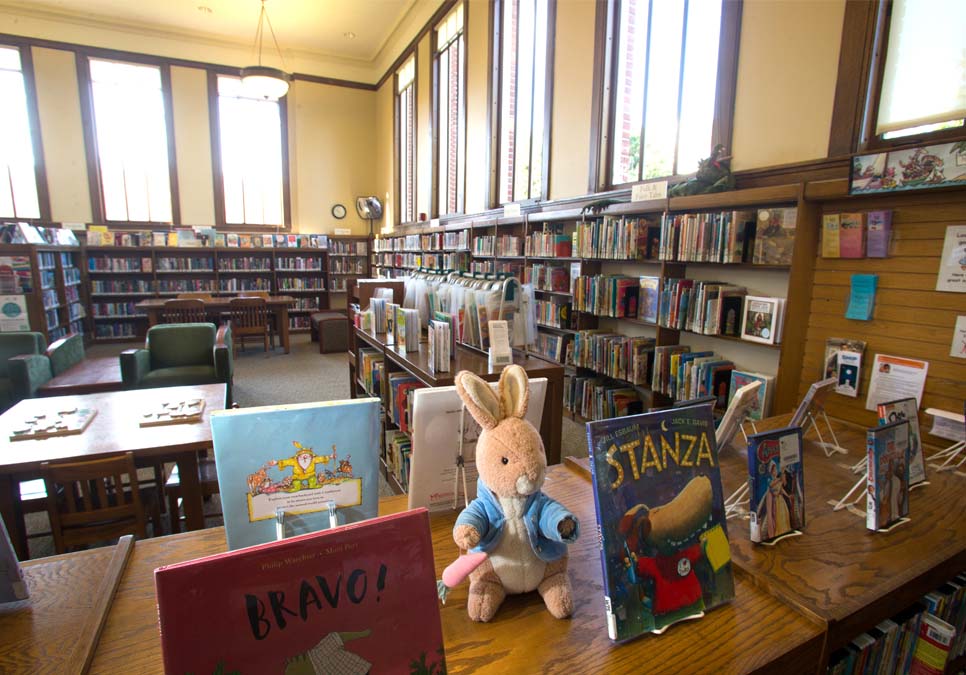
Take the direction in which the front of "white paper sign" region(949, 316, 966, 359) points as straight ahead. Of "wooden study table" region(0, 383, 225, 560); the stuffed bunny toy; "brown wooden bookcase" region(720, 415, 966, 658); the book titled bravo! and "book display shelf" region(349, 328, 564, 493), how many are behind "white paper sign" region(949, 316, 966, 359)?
0

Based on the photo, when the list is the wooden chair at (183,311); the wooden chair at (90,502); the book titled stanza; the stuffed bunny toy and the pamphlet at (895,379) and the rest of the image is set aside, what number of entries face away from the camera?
2

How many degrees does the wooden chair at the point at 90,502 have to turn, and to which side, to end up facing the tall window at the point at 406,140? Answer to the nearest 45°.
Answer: approximately 45° to its right

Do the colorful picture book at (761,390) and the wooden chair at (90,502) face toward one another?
no

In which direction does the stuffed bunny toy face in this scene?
toward the camera

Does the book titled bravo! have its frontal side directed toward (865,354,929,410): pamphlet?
no

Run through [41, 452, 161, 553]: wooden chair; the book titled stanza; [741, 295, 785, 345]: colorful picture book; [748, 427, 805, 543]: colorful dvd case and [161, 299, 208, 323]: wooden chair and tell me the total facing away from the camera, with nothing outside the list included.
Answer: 2

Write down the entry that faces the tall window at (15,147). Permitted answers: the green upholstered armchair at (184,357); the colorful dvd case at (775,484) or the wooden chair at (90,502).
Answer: the wooden chair

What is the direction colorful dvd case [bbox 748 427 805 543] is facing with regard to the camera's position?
facing the viewer and to the right of the viewer

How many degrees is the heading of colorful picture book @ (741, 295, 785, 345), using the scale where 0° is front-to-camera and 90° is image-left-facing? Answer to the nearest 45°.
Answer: approximately 45°

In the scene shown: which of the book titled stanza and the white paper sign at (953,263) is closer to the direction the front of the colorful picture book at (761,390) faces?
the book titled stanza

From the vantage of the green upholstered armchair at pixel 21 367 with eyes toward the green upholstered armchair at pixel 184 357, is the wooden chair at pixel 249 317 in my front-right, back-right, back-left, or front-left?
front-left

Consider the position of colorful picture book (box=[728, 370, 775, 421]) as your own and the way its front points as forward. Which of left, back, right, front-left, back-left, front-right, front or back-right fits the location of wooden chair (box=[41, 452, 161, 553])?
front

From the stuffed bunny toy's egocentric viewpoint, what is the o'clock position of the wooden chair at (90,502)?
The wooden chair is roughly at 4 o'clock from the stuffed bunny toy.

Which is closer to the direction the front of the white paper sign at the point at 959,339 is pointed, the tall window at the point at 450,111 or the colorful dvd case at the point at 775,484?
the colorful dvd case

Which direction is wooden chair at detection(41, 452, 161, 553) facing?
away from the camera

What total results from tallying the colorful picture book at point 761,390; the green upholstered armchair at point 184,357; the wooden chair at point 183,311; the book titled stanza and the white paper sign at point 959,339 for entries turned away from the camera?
1

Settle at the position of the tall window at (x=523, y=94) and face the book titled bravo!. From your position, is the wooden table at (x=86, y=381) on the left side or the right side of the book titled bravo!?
right

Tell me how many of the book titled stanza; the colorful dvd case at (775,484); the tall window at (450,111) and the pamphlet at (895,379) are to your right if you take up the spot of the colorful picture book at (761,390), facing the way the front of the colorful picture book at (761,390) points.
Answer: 1

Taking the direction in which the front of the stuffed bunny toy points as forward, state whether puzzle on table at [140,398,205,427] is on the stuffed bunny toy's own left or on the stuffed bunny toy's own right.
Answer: on the stuffed bunny toy's own right
